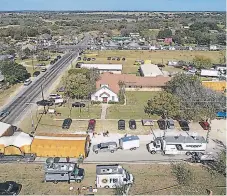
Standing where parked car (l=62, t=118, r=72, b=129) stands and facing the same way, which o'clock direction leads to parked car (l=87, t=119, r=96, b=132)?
parked car (l=87, t=119, r=96, b=132) is roughly at 2 o'clock from parked car (l=62, t=118, r=72, b=129).

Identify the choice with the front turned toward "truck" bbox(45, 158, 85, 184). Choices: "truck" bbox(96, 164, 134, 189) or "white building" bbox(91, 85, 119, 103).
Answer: the white building

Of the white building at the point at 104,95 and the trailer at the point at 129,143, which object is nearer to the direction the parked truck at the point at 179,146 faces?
the trailer

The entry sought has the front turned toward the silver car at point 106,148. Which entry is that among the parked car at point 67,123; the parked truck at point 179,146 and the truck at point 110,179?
the parked truck

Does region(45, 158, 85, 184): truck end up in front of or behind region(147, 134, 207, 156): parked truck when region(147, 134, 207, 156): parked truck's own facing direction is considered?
in front

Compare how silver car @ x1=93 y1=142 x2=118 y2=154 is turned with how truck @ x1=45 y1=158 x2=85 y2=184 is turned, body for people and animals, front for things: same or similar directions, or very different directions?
very different directions

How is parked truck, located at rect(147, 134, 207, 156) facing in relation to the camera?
to the viewer's left

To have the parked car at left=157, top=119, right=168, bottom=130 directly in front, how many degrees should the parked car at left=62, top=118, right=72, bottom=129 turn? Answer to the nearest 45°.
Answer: approximately 45° to its right

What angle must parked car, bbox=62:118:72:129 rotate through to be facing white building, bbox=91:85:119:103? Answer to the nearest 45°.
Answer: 0° — it already faces it

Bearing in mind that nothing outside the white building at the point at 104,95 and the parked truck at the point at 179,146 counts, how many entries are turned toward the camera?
1

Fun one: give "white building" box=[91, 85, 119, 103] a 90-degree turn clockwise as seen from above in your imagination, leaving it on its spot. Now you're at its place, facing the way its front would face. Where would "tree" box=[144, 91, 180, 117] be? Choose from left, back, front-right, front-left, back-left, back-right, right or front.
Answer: back-left
